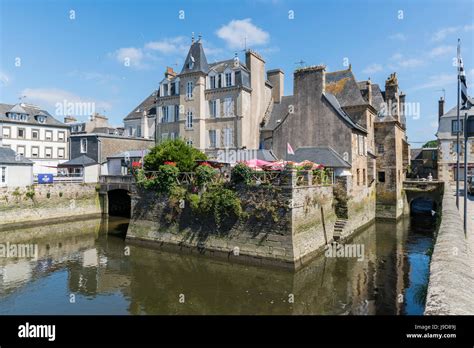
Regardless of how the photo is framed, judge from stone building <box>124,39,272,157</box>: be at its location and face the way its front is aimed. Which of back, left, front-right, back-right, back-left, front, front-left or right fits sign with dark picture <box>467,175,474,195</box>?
back-left

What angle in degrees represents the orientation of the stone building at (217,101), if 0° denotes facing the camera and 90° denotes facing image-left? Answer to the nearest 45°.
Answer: approximately 45°

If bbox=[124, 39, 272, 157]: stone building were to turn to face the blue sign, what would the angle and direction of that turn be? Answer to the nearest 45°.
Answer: approximately 45° to its right

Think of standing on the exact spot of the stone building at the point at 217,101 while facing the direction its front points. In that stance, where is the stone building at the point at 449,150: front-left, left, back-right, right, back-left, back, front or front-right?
back-left

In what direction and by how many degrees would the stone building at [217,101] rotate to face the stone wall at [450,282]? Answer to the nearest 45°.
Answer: approximately 45° to its left

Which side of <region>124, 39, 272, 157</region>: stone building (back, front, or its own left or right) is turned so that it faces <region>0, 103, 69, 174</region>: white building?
right

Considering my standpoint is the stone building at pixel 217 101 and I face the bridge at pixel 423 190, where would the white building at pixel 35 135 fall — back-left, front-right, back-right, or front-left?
back-left

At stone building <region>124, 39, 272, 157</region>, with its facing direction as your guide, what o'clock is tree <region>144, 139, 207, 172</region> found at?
The tree is roughly at 11 o'clock from the stone building.
